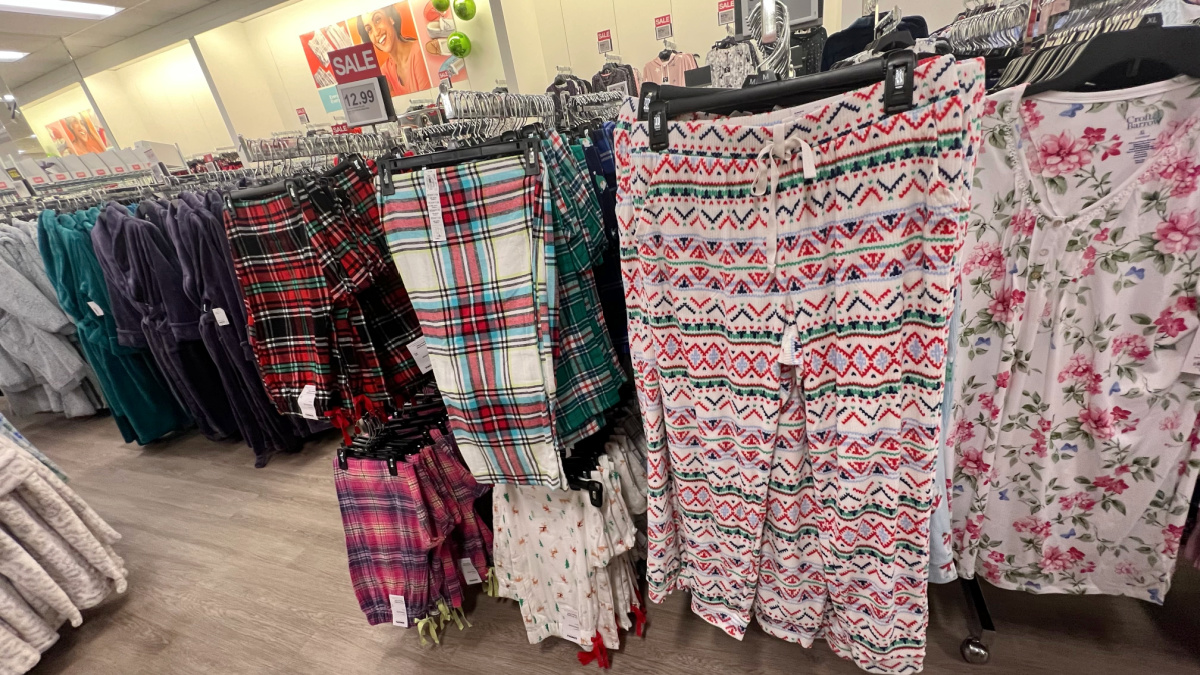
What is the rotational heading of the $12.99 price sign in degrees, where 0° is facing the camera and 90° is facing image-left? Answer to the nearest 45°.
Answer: approximately 0°

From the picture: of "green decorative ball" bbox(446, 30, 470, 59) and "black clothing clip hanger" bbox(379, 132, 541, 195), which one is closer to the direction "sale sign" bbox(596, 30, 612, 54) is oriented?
the black clothing clip hanger

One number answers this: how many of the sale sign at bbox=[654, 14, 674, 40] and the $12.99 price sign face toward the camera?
2

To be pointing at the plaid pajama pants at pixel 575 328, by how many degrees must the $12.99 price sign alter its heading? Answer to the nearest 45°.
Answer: approximately 45° to its left

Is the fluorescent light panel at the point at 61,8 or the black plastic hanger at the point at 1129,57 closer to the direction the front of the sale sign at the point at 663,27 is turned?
the black plastic hanger

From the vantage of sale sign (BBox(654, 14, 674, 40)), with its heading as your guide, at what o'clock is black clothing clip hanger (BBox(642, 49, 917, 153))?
The black clothing clip hanger is roughly at 12 o'clock from the sale sign.

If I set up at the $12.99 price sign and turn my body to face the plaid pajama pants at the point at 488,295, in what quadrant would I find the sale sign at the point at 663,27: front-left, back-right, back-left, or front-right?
back-left
